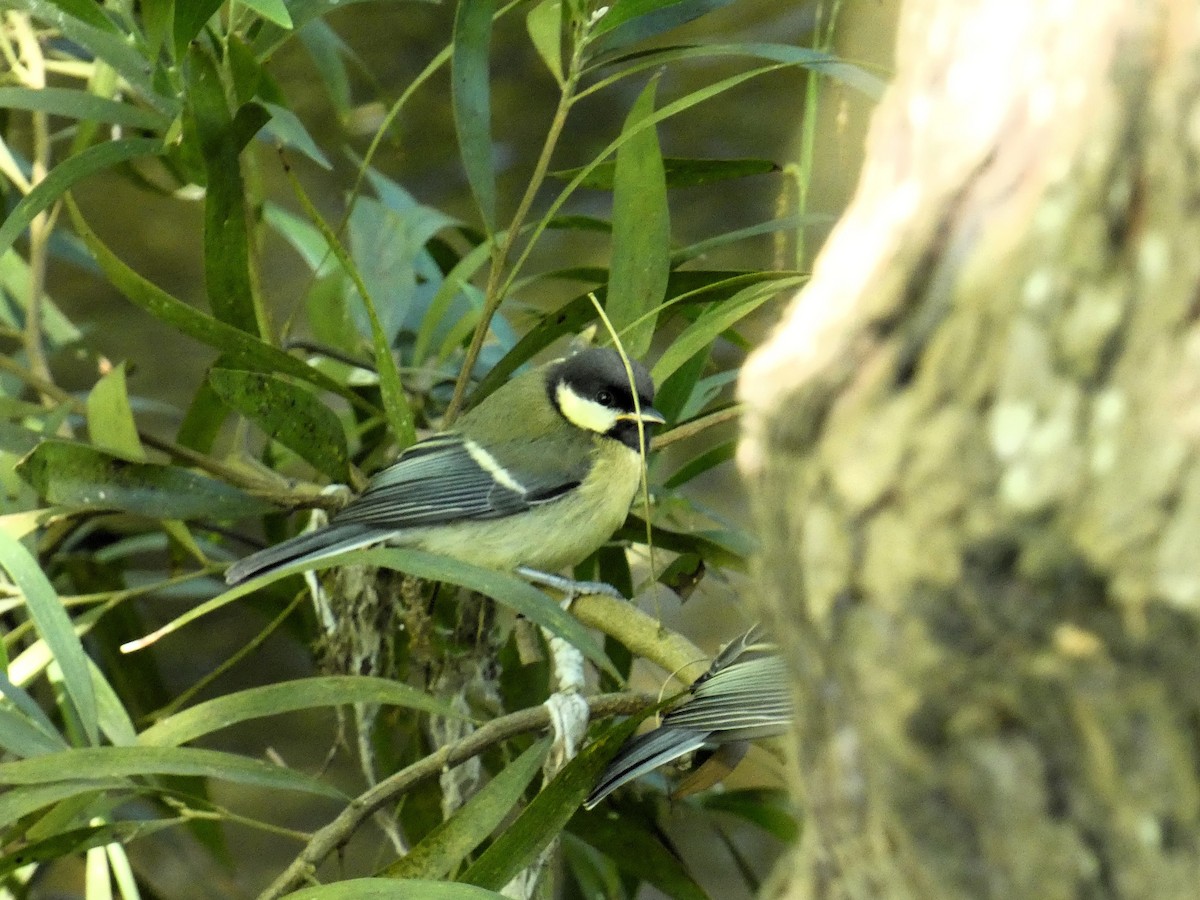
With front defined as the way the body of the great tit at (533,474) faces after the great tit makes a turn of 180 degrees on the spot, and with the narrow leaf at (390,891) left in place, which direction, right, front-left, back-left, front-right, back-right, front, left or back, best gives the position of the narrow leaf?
left

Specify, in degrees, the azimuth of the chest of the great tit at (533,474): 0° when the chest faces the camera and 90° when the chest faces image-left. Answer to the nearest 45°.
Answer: approximately 270°
